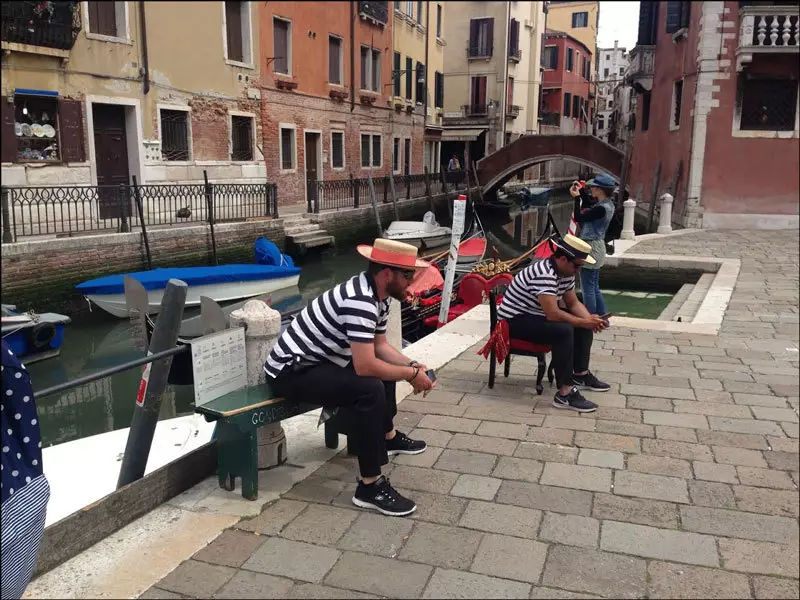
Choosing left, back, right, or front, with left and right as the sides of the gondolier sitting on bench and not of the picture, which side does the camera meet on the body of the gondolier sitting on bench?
right

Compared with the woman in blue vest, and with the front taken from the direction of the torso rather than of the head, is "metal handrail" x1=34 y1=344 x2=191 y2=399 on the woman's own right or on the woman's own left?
on the woman's own left

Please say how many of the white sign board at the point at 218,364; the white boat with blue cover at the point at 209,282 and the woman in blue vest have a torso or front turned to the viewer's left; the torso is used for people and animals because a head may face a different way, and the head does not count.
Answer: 2

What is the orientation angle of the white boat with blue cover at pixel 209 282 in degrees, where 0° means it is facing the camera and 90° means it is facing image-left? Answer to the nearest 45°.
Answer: approximately 90°

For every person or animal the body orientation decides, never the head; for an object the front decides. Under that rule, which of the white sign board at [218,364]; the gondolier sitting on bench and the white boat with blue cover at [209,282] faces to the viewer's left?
the white boat with blue cover

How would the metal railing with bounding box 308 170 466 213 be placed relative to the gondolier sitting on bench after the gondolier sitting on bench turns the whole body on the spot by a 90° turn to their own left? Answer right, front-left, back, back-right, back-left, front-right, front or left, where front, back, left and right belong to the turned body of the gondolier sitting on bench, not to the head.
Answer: front

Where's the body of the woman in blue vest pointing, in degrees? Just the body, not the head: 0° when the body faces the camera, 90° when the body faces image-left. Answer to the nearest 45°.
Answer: approximately 90°

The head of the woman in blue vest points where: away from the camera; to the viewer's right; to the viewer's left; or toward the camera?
to the viewer's left

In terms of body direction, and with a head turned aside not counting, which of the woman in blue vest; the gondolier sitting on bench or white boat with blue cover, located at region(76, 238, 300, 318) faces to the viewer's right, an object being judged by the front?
the gondolier sitting on bench

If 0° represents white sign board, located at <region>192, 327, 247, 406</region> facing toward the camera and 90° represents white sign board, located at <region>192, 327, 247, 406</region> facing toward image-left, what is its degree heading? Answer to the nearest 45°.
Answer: approximately 315°

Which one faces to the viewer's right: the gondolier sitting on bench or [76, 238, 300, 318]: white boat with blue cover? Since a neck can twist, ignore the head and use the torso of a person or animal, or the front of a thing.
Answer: the gondolier sitting on bench

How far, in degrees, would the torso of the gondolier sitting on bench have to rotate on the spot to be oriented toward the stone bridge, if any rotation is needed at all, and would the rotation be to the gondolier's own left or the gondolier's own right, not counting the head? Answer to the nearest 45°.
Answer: approximately 90° to the gondolier's own left

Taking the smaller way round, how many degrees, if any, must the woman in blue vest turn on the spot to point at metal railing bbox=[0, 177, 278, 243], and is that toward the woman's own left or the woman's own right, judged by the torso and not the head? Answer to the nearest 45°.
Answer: approximately 45° to the woman's own right

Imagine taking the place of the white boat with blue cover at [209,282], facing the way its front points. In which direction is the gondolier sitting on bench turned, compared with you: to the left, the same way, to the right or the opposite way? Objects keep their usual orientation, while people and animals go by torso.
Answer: the opposite way

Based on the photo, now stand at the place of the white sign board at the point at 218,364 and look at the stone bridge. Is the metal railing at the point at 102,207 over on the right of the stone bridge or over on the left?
left
